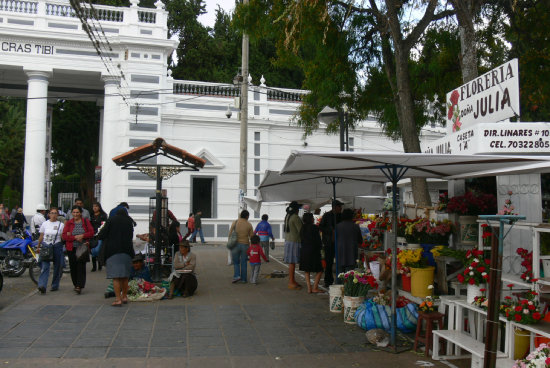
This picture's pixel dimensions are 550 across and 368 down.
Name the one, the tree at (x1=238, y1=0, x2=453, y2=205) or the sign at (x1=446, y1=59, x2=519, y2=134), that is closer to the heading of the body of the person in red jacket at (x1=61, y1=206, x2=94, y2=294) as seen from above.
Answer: the sign

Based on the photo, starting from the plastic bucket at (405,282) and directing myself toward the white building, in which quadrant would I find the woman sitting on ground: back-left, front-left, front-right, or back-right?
front-left

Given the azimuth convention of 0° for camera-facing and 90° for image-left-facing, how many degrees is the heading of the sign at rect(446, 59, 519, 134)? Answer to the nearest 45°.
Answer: approximately 45°

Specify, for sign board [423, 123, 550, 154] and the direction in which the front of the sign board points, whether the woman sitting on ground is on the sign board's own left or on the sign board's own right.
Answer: on the sign board's own right

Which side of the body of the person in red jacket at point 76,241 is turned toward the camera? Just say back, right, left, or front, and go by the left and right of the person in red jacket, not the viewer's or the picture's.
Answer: front

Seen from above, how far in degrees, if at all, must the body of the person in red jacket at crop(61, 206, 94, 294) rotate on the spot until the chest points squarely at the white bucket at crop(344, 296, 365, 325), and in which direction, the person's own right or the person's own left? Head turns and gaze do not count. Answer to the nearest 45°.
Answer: approximately 45° to the person's own left

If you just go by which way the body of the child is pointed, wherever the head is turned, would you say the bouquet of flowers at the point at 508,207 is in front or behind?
behind

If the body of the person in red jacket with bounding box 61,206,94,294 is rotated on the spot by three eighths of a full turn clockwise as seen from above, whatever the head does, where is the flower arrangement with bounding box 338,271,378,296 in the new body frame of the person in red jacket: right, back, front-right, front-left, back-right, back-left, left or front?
back

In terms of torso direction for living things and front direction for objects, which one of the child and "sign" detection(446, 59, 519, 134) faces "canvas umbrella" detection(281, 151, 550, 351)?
the sign
